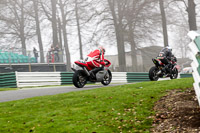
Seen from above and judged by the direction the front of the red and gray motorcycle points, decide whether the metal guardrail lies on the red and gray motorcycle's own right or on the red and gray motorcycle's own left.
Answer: on the red and gray motorcycle's own left
